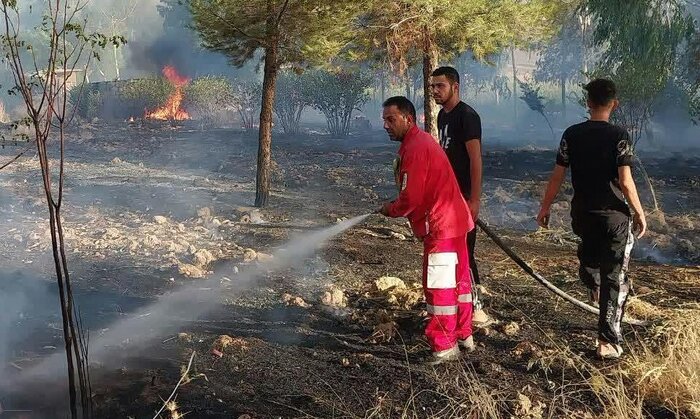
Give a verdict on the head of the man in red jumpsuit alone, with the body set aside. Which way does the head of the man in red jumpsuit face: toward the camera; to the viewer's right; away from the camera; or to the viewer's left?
to the viewer's left

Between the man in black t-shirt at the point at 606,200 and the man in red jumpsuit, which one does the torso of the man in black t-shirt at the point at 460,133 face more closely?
the man in red jumpsuit

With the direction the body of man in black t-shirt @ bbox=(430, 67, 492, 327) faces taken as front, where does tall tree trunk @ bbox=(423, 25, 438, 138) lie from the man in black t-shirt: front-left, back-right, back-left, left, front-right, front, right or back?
back-right

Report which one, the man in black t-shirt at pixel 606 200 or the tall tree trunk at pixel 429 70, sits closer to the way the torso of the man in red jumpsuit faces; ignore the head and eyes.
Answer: the tall tree trunk

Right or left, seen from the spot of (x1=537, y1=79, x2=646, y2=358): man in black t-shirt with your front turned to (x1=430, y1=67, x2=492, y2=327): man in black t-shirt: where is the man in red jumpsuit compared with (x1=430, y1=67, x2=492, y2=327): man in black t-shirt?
left

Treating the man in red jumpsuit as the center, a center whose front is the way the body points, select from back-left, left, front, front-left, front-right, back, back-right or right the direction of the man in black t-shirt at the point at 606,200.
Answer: back

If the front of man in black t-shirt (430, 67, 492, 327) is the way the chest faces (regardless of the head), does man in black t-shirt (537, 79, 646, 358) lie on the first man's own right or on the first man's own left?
on the first man's own left

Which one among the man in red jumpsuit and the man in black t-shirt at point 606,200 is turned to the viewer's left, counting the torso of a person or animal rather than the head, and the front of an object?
the man in red jumpsuit

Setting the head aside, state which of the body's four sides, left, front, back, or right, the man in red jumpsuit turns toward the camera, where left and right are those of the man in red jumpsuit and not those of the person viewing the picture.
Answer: left

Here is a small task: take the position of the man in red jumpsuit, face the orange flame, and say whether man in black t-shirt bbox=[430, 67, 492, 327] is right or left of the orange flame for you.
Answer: right
